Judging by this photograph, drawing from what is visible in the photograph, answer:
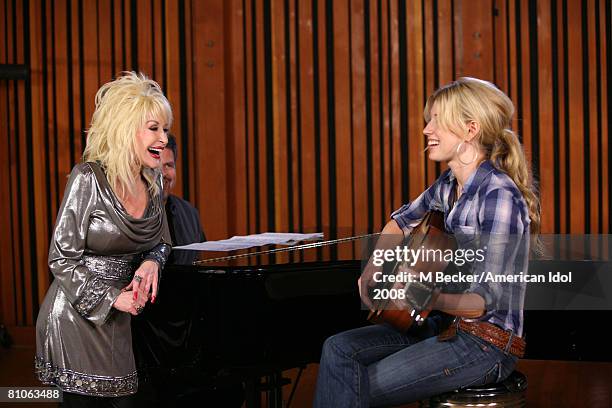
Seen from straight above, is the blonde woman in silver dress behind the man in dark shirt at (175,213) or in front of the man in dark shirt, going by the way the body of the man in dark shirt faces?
in front

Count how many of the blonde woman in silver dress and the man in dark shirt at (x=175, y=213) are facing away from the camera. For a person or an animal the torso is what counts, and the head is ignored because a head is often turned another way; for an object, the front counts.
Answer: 0

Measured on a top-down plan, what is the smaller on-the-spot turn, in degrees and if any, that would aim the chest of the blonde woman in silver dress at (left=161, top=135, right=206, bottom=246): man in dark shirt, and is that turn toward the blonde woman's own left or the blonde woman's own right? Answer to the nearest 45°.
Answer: approximately 135° to the blonde woman's own left

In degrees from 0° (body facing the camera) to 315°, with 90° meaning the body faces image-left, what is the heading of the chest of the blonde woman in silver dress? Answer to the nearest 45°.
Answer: approximately 315°

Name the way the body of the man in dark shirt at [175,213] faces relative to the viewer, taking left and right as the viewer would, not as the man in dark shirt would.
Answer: facing the viewer

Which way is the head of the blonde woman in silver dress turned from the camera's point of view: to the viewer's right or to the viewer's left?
to the viewer's right

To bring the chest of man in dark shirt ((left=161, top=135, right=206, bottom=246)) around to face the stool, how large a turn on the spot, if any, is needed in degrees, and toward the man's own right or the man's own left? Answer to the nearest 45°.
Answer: approximately 45° to the man's own left
